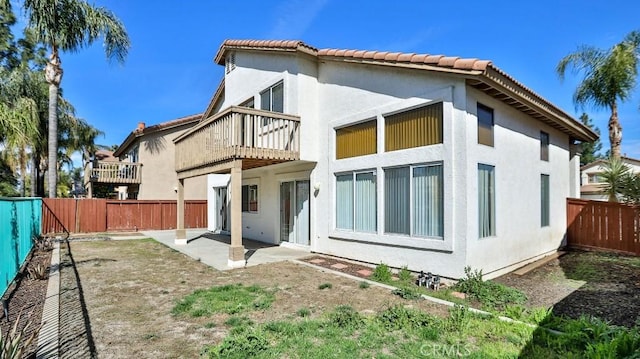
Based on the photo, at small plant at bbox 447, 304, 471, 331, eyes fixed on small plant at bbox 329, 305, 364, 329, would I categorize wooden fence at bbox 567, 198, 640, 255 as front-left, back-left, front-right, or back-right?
back-right

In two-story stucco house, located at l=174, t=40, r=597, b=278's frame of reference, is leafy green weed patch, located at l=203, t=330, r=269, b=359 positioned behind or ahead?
behind

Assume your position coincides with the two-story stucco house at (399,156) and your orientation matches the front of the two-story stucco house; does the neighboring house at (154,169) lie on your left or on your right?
on your left

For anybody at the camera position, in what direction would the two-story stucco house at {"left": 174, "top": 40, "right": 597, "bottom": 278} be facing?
facing away from the viewer and to the right of the viewer
